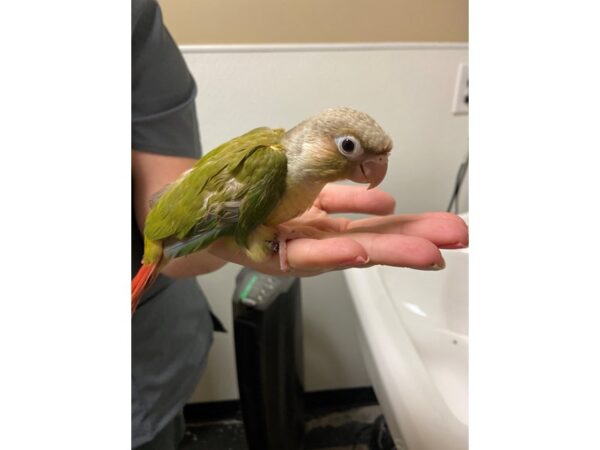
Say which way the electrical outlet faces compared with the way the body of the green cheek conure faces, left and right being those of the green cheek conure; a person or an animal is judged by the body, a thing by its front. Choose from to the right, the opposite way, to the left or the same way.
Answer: to the right

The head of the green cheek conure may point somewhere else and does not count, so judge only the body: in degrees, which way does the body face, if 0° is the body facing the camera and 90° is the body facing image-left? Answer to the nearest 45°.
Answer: approximately 270°

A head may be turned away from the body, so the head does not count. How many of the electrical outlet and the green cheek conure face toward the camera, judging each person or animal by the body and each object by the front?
1

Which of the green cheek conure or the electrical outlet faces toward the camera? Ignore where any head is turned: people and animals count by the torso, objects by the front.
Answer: the electrical outlet

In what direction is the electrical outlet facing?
toward the camera
